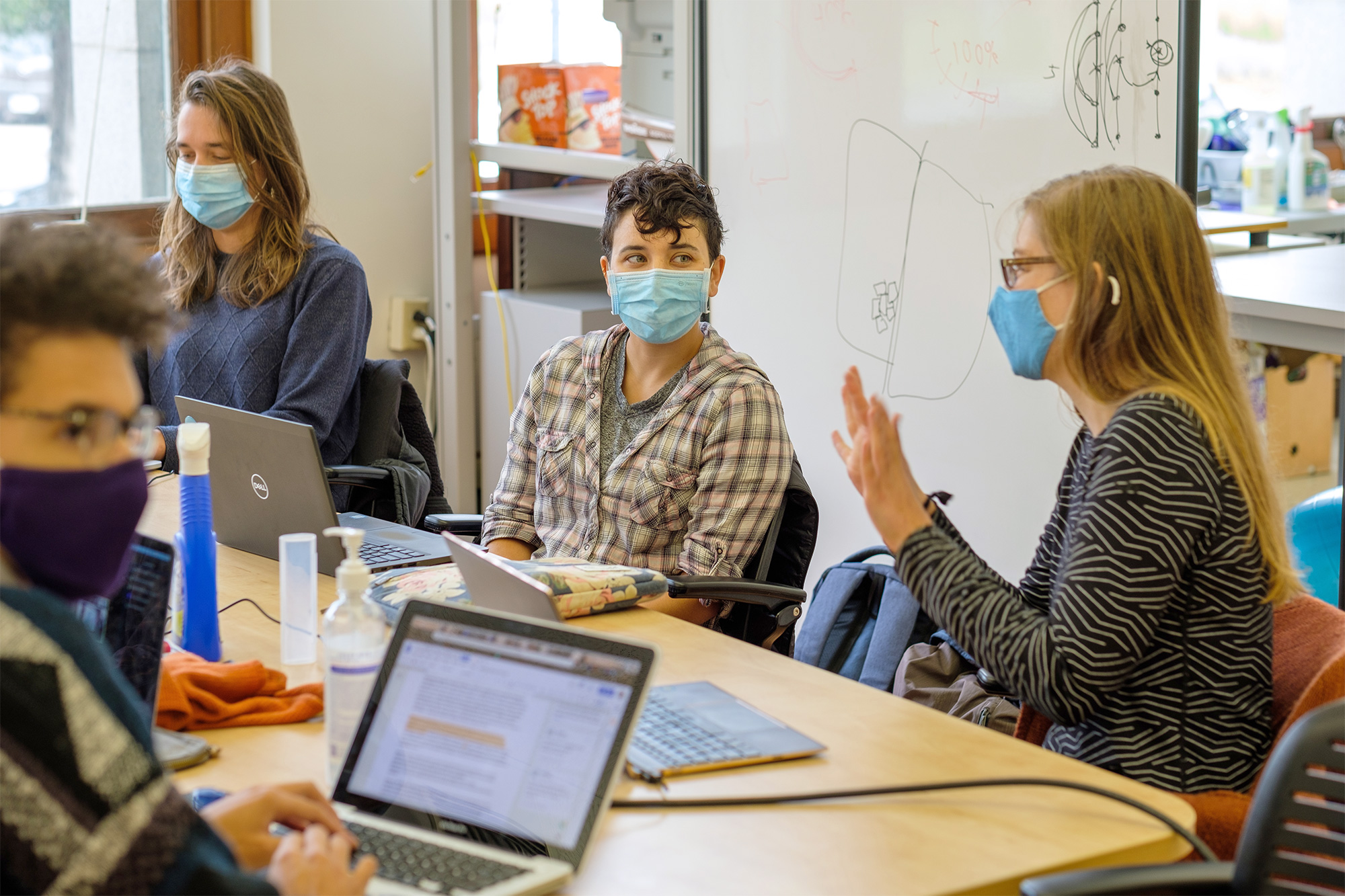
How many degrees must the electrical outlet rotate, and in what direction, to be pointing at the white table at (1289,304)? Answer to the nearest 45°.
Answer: approximately 45° to its left

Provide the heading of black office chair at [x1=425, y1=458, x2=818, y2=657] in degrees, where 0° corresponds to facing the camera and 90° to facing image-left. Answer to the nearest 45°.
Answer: approximately 45°

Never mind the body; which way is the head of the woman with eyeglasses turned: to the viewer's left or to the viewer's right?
to the viewer's left

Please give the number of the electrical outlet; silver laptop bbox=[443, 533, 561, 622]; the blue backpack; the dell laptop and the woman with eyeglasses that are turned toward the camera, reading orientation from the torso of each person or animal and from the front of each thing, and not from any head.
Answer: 1

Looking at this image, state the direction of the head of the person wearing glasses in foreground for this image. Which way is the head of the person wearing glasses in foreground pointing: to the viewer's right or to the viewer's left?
to the viewer's right

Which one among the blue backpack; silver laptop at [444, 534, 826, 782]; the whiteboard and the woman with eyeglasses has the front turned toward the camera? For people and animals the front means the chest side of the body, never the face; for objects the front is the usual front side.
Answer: the whiteboard

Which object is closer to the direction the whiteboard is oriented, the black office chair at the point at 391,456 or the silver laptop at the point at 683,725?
the silver laptop

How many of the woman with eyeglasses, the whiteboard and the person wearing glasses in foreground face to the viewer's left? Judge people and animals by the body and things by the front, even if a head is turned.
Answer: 1

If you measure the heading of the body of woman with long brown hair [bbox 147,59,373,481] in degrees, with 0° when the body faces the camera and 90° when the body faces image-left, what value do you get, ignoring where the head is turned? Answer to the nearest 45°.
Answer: approximately 45°

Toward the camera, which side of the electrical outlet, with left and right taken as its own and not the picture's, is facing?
front

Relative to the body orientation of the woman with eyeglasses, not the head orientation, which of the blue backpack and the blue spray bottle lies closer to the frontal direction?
the blue spray bottle

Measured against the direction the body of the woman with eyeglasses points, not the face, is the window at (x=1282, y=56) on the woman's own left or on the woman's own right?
on the woman's own right

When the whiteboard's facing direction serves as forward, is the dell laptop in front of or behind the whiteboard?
in front

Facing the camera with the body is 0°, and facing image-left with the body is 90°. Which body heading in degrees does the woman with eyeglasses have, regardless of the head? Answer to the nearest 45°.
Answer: approximately 90°
